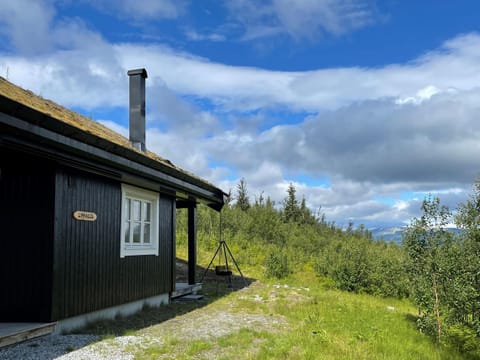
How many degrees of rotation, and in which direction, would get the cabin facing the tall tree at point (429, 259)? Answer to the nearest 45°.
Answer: approximately 45° to its left

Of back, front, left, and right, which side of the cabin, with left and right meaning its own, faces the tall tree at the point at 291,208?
left

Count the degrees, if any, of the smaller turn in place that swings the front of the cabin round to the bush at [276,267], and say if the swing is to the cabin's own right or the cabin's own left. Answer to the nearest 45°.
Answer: approximately 90° to the cabin's own left

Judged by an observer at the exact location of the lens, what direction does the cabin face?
facing the viewer and to the right of the viewer

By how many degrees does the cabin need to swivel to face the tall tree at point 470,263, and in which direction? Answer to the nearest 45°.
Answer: approximately 45° to its left

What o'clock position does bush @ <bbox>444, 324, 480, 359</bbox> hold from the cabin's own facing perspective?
The bush is roughly at 11 o'clock from the cabin.
